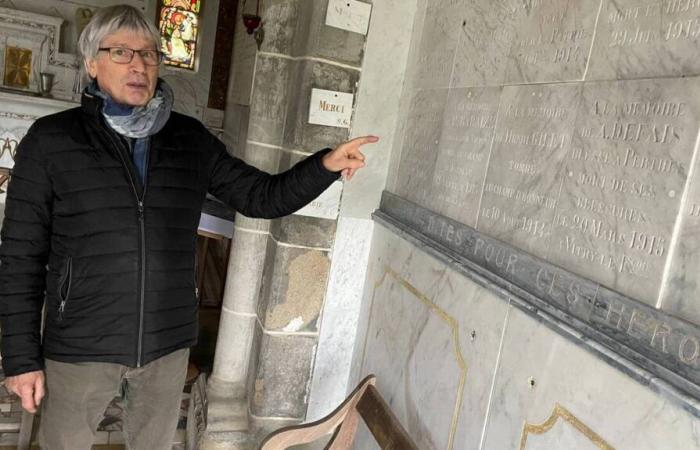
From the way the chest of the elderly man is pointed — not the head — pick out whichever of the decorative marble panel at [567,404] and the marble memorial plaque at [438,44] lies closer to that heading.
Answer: the decorative marble panel

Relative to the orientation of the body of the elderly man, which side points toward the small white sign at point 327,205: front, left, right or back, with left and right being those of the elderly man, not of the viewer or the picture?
left

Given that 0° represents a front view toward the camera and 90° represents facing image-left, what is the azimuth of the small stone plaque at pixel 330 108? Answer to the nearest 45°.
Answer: approximately 0°

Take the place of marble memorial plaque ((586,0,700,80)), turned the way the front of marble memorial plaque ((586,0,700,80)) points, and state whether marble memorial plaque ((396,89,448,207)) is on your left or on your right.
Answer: on your right

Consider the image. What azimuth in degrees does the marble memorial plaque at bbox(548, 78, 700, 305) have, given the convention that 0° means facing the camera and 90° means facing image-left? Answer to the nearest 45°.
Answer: approximately 45°

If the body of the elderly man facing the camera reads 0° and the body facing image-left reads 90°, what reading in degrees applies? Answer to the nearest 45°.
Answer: approximately 315°

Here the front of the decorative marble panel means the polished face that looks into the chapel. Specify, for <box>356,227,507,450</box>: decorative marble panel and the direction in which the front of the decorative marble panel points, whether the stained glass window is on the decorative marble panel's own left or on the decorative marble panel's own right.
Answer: on the decorative marble panel's own right

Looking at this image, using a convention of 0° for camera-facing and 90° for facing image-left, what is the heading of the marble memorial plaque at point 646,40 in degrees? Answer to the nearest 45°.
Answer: approximately 45°

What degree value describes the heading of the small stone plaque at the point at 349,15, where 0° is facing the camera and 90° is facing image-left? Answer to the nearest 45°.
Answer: approximately 0°
